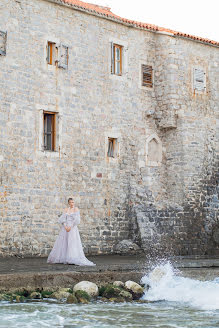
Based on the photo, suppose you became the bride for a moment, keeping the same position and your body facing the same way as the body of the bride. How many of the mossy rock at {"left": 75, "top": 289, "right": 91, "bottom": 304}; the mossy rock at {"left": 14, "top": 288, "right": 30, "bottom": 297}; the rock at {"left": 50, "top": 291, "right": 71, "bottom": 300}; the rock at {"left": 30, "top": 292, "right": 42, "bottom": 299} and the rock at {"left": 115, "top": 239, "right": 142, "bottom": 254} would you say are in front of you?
4

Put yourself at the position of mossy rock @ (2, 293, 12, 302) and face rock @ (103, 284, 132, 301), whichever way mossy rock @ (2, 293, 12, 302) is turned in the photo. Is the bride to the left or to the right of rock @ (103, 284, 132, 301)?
left

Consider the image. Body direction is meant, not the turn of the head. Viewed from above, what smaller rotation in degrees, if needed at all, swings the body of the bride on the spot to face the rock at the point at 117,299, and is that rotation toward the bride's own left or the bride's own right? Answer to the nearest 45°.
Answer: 0° — they already face it

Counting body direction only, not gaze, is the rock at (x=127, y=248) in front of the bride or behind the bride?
behind

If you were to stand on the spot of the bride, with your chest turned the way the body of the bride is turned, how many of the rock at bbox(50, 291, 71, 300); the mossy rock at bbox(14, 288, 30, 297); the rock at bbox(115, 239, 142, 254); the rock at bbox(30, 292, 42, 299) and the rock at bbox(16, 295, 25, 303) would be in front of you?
4

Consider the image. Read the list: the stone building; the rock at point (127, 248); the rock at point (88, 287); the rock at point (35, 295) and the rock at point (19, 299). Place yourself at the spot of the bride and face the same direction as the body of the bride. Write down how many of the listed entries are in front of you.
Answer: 3

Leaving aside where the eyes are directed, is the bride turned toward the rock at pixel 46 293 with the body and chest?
yes

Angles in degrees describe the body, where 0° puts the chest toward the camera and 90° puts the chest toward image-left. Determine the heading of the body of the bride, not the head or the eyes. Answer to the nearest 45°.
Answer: approximately 0°

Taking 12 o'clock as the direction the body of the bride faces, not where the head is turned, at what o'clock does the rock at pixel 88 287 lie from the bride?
The rock is roughly at 12 o'clock from the bride.

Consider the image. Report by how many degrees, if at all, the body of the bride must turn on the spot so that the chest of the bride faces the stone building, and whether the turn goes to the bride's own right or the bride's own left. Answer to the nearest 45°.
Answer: approximately 180°

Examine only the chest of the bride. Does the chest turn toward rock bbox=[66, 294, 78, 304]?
yes

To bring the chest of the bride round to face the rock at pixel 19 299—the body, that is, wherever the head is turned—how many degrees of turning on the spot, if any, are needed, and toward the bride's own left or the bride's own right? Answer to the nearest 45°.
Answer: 0° — they already face it

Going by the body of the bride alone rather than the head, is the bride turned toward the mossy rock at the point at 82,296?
yes
